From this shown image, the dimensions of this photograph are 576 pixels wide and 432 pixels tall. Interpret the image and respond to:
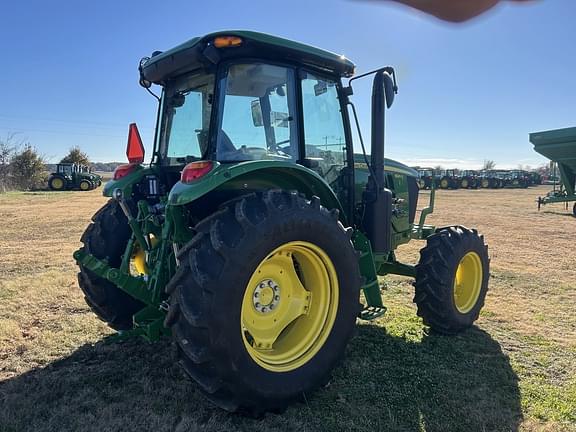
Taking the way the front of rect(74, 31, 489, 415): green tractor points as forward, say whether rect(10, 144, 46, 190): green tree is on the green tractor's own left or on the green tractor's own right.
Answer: on the green tractor's own left

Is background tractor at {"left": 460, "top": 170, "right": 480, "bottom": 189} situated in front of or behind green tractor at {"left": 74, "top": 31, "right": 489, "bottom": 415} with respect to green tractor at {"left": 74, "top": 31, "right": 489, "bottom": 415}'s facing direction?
in front

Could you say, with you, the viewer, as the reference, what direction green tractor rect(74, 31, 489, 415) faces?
facing away from the viewer and to the right of the viewer

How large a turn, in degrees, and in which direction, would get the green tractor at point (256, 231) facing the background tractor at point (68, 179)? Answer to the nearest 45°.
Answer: approximately 90° to its left

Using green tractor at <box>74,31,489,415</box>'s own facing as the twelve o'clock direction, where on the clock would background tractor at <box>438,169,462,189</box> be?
The background tractor is roughly at 11 o'clock from the green tractor.

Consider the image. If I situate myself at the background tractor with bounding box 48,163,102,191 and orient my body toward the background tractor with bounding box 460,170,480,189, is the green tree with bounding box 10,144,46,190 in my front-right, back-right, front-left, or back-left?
back-left
